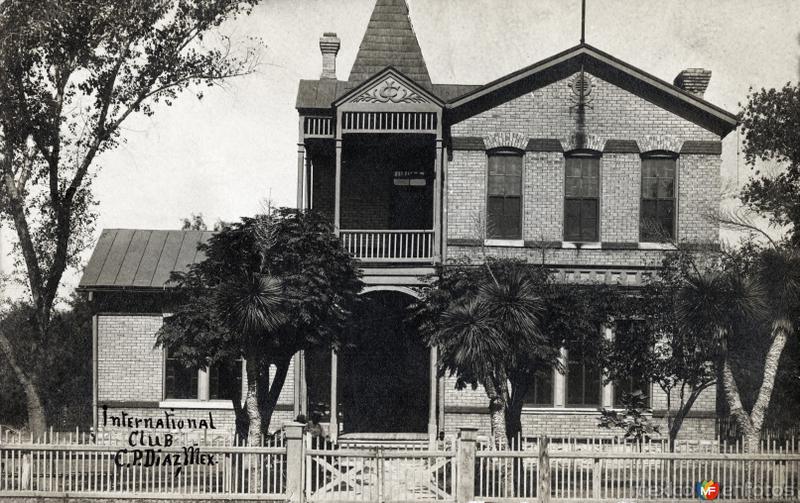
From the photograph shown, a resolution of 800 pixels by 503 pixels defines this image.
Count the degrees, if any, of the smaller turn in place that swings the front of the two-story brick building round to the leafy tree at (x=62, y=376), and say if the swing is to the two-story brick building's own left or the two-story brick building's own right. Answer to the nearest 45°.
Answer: approximately 135° to the two-story brick building's own right

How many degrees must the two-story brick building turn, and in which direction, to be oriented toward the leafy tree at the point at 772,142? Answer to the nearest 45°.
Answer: approximately 135° to its left

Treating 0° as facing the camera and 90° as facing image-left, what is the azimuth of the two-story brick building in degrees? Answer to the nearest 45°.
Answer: approximately 0°

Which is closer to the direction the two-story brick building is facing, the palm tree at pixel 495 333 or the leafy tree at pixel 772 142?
the palm tree
